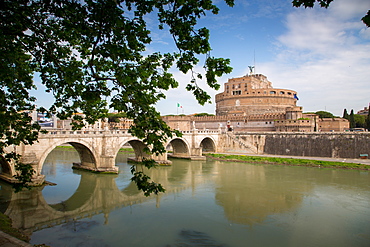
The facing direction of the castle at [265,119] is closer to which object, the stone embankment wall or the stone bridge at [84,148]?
the stone bridge

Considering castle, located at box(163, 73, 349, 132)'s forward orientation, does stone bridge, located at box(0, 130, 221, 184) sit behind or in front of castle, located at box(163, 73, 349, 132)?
in front

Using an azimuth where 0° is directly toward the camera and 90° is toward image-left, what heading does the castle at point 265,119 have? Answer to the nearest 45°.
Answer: approximately 45°
